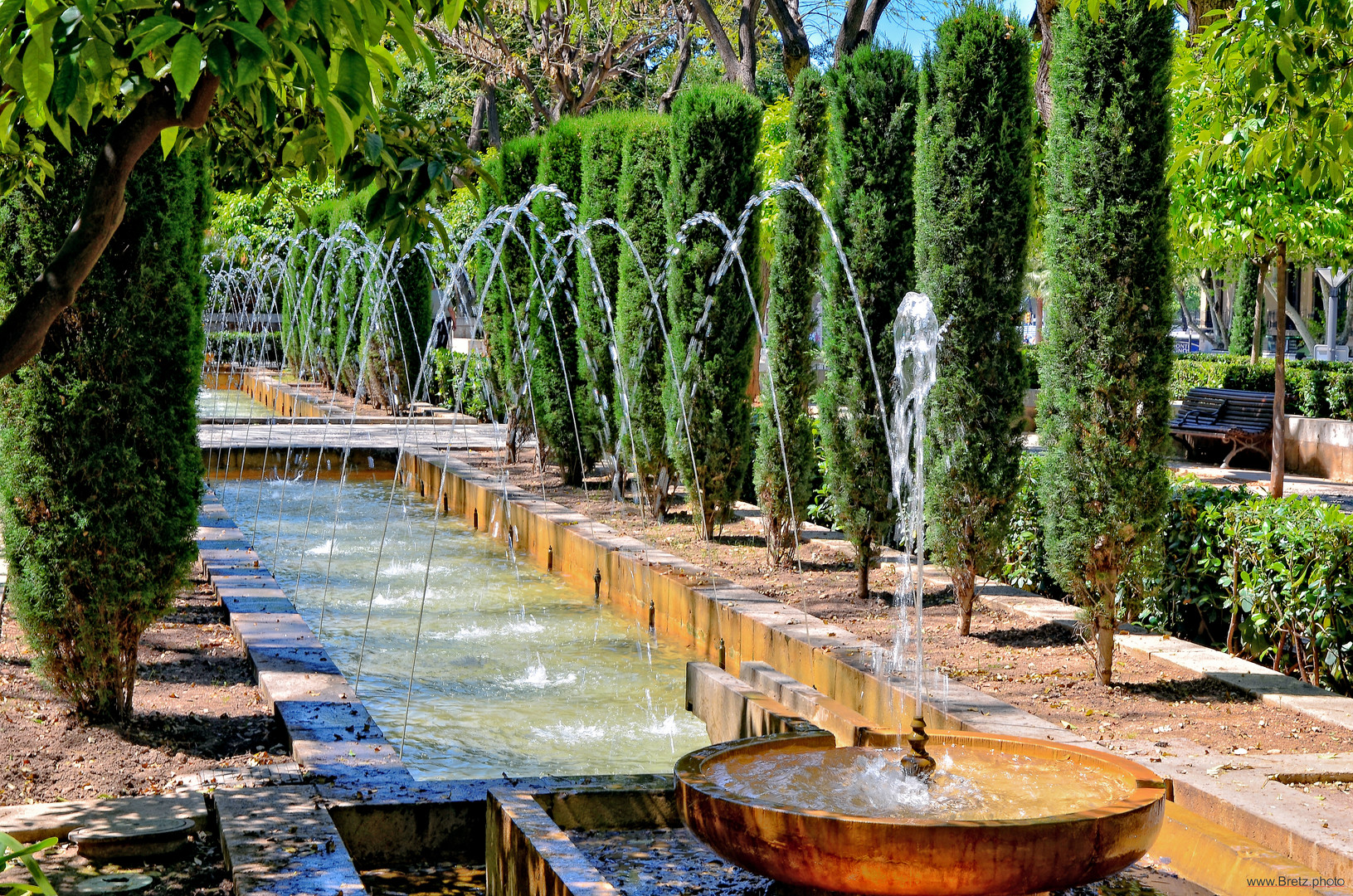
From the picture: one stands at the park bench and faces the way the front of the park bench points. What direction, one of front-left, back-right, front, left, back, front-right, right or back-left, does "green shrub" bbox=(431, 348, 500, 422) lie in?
front-right

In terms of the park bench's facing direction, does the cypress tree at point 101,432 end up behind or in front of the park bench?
in front

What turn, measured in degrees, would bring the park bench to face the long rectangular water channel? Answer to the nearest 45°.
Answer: approximately 45° to its left

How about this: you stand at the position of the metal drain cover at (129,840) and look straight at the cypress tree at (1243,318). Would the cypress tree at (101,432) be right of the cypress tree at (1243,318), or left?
left

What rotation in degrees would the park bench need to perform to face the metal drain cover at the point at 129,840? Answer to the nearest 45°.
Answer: approximately 45° to its left

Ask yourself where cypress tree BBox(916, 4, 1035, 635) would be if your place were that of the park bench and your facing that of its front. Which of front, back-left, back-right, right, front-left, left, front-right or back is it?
front-left

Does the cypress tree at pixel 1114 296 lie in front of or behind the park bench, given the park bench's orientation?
in front

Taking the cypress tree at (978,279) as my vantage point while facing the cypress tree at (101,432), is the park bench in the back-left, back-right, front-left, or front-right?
back-right

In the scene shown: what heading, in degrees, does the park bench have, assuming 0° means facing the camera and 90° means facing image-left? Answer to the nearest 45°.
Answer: approximately 45°

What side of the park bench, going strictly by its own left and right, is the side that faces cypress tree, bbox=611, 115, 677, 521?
front

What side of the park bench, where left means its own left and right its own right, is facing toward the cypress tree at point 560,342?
front

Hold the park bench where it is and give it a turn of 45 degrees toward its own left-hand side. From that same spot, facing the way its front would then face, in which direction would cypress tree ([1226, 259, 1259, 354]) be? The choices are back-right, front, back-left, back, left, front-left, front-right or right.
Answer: back

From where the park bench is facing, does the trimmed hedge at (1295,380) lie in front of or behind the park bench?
behind

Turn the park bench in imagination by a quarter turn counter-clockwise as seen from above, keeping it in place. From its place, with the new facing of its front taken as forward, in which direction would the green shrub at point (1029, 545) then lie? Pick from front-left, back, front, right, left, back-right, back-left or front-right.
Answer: front-right
